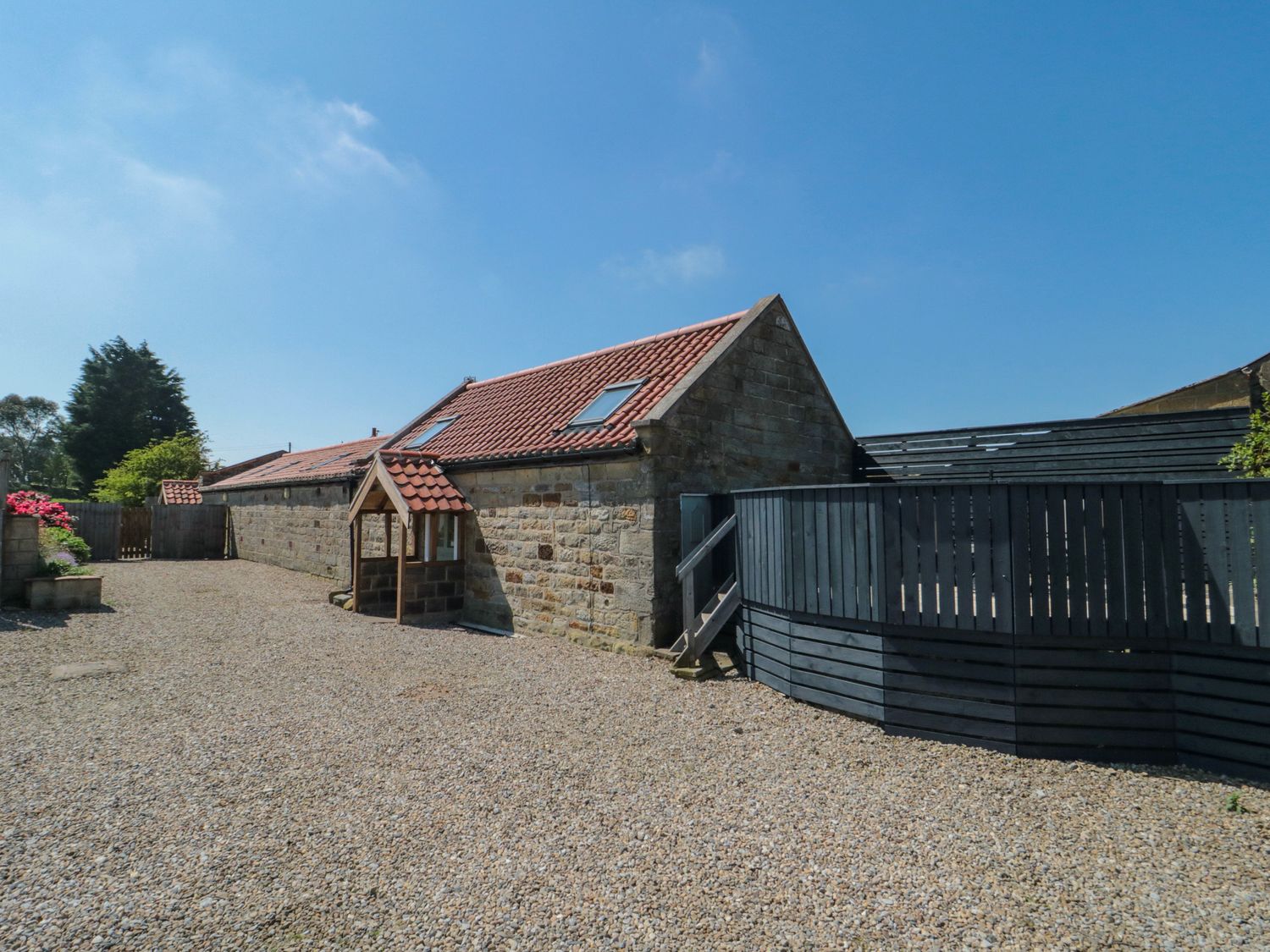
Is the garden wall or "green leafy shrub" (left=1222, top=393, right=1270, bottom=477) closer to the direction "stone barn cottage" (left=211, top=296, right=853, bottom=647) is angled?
the garden wall

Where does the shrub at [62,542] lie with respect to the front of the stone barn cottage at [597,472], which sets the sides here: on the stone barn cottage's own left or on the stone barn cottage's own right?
on the stone barn cottage's own right

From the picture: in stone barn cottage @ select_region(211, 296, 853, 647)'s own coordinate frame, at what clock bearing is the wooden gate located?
The wooden gate is roughly at 3 o'clock from the stone barn cottage.

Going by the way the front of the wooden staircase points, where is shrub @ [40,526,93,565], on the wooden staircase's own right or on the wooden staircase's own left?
on the wooden staircase's own right

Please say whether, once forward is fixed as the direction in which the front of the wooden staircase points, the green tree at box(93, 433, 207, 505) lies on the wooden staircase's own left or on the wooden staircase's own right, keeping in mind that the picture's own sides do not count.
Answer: on the wooden staircase's own right

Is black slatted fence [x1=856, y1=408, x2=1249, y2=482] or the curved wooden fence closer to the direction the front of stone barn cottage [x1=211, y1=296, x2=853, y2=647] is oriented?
the curved wooden fence

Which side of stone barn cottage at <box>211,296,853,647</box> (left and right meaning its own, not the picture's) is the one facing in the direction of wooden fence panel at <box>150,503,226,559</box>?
right

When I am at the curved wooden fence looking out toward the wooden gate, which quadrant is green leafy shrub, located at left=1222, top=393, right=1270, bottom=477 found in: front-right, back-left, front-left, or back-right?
back-right

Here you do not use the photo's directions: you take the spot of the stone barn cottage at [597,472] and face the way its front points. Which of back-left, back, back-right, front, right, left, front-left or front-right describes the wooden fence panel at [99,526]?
right
